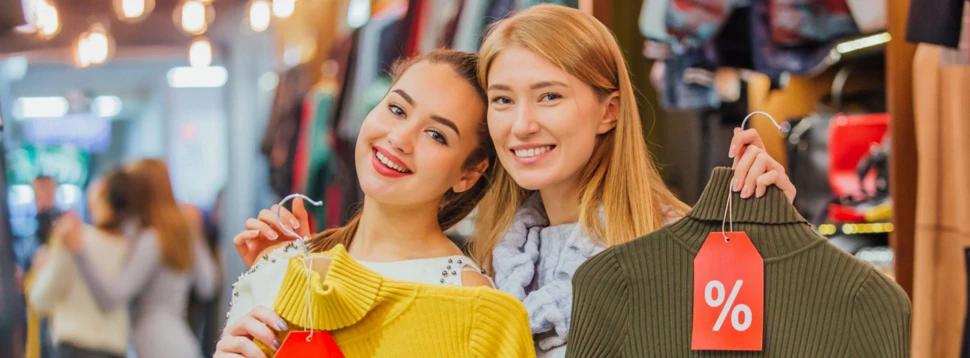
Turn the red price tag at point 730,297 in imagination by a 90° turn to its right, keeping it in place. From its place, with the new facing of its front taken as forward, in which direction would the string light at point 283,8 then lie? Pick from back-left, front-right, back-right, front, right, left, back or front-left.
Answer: front-right

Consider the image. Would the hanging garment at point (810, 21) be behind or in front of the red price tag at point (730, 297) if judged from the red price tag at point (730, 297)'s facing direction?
behind

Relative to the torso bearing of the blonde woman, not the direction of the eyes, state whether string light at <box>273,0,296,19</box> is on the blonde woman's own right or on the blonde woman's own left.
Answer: on the blonde woman's own right

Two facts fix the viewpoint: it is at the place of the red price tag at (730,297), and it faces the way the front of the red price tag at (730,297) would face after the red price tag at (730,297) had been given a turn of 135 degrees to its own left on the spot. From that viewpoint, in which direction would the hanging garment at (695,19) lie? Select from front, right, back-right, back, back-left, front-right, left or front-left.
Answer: front-left

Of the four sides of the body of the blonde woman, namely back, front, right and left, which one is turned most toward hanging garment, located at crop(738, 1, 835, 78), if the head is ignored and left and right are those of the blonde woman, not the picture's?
back

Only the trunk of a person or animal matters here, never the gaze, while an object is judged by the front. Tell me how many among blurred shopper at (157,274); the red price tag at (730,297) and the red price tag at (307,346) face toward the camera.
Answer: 2

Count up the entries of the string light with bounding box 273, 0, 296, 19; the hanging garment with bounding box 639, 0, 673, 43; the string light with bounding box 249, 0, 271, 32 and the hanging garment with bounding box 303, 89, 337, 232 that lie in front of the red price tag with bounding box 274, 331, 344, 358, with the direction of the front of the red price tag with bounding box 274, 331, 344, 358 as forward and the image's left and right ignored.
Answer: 0

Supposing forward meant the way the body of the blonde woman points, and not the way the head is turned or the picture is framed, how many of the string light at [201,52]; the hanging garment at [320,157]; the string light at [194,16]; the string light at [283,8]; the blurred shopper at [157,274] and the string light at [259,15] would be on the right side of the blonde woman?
6

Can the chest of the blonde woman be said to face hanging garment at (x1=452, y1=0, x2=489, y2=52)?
no

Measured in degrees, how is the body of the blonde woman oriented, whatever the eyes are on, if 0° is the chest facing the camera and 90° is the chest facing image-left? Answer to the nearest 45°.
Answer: approximately 45°

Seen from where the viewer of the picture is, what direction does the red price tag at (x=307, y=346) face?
facing the viewer

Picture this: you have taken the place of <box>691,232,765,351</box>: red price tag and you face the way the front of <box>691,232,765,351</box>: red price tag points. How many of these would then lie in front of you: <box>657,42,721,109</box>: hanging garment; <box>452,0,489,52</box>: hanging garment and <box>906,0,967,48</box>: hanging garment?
0

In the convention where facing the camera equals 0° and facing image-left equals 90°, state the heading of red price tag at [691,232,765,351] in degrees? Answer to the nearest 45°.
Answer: approximately 0°

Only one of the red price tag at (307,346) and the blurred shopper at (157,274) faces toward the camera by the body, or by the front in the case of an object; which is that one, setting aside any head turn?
the red price tag

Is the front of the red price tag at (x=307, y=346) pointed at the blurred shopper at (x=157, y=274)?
no

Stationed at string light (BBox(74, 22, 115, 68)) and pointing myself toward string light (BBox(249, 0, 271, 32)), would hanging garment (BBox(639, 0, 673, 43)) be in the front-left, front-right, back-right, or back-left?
front-right
